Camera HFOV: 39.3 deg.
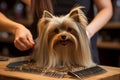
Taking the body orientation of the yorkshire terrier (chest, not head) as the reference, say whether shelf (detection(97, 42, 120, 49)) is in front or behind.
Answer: behind

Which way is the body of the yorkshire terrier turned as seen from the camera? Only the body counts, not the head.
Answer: toward the camera
